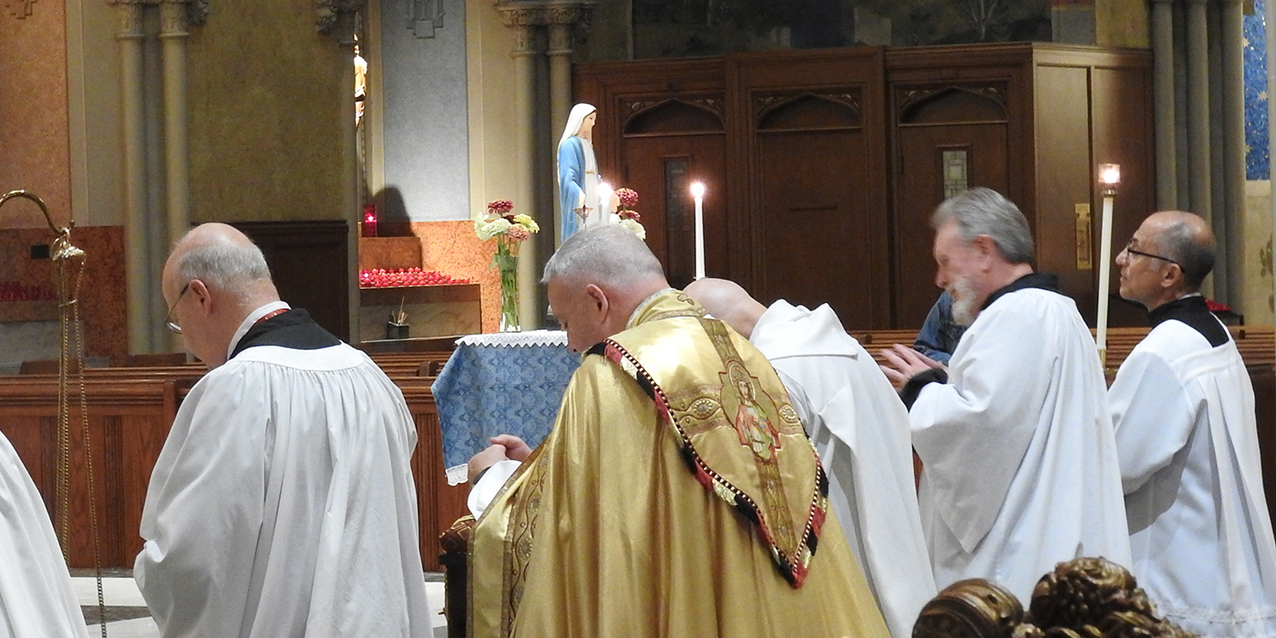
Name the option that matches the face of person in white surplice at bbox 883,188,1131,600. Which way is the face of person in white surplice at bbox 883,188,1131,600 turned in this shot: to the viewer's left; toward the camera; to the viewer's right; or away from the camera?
to the viewer's left

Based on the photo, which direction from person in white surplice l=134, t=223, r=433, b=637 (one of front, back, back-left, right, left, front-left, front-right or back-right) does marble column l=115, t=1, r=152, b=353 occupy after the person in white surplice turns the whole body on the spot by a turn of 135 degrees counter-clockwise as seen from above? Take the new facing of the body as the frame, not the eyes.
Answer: back

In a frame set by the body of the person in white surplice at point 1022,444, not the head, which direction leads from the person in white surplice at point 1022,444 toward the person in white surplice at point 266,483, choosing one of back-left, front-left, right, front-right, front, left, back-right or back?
front-left

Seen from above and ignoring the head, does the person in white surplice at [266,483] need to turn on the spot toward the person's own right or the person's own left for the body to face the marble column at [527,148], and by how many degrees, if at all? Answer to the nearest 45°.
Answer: approximately 45° to the person's own right

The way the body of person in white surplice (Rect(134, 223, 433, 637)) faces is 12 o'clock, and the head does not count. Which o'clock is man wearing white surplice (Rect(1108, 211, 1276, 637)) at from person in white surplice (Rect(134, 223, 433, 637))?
man wearing white surplice (Rect(1108, 211, 1276, 637)) is roughly at 4 o'clock from person in white surplice (Rect(134, 223, 433, 637)).

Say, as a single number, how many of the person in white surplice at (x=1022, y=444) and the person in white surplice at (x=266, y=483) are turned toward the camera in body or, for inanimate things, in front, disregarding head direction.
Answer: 0

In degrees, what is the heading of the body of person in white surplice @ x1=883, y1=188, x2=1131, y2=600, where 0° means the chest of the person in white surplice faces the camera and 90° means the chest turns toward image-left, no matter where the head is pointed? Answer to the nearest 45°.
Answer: approximately 90°

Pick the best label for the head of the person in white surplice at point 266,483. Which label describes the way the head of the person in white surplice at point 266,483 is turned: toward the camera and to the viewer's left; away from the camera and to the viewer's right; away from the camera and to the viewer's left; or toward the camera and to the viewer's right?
away from the camera and to the viewer's left

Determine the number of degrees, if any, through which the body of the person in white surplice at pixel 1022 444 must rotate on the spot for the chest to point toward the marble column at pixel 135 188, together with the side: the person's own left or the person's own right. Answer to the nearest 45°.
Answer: approximately 45° to the person's own right

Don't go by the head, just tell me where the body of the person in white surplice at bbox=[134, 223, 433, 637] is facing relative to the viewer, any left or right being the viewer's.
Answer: facing away from the viewer and to the left of the viewer

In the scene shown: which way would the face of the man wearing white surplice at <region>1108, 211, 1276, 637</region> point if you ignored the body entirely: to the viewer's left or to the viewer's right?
to the viewer's left

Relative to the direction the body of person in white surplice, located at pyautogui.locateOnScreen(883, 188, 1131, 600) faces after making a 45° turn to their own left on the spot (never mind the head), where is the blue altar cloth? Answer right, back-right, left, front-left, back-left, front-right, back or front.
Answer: right
